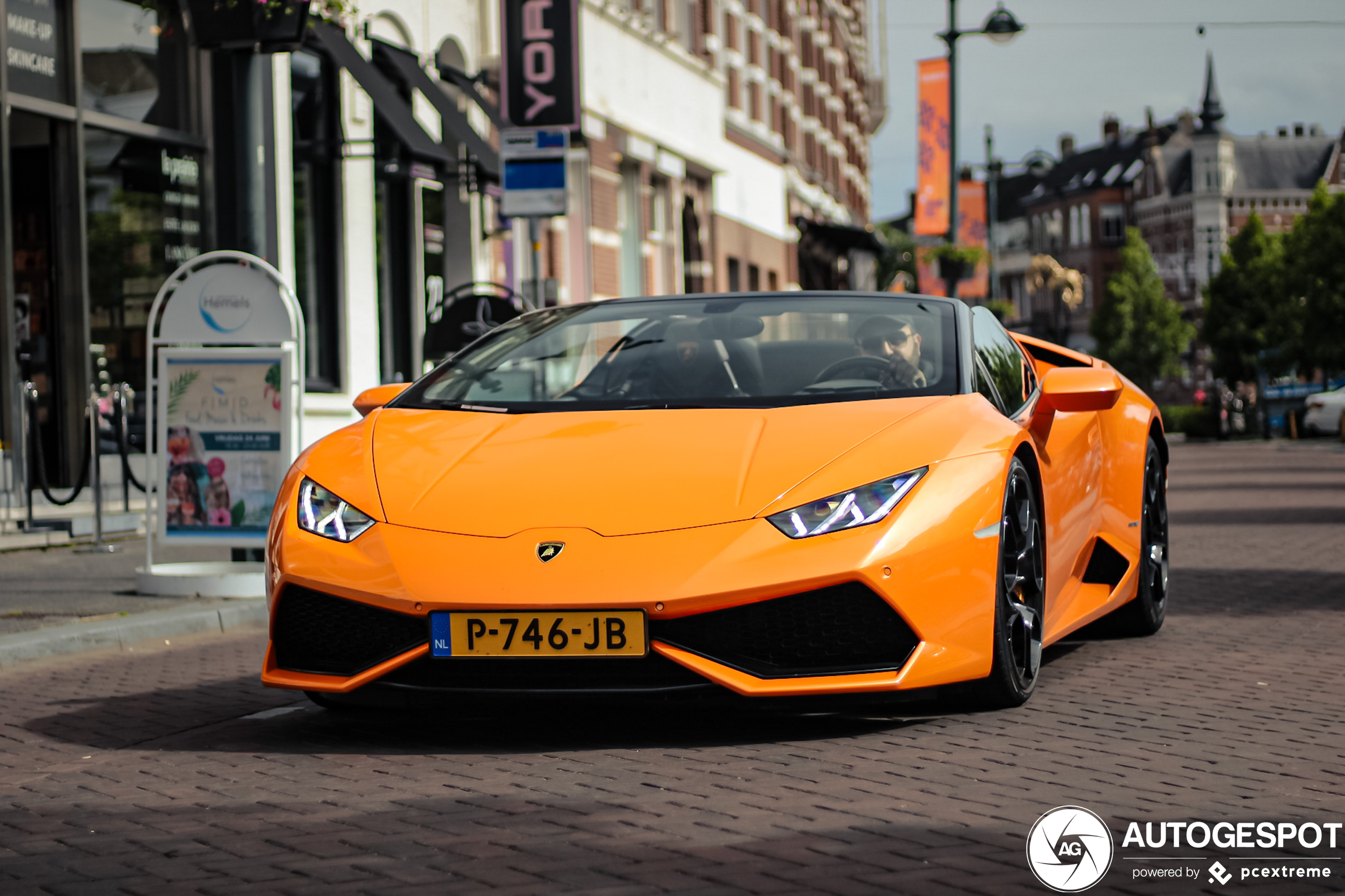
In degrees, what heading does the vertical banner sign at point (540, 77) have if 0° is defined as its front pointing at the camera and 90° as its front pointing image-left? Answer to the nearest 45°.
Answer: approximately 0°

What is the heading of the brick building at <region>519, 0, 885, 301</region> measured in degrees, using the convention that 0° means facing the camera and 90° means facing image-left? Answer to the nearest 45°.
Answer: approximately 315°

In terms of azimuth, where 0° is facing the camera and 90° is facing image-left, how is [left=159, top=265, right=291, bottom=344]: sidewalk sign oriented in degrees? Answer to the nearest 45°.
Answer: approximately 0°

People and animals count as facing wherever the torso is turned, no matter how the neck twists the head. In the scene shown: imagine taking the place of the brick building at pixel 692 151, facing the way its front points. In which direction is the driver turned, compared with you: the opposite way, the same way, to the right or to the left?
to the right

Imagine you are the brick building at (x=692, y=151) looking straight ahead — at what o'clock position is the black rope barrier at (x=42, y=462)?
The black rope barrier is roughly at 2 o'clock from the brick building.

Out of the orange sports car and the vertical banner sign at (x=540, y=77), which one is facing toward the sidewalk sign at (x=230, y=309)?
the vertical banner sign

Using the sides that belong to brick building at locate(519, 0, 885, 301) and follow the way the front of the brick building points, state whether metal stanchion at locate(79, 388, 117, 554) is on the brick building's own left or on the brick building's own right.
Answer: on the brick building's own right

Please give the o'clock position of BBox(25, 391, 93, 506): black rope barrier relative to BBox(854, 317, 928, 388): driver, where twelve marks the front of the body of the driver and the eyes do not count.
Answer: The black rope barrier is roughly at 3 o'clock from the driver.

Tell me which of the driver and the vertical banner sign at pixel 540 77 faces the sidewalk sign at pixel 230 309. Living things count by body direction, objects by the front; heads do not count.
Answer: the vertical banner sign

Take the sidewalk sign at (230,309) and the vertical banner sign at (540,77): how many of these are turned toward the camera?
2

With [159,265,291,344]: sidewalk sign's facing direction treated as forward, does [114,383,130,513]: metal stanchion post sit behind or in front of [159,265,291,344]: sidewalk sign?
behind
